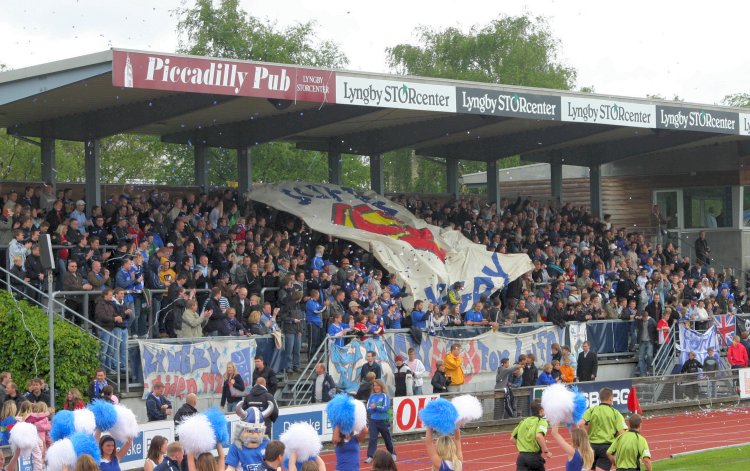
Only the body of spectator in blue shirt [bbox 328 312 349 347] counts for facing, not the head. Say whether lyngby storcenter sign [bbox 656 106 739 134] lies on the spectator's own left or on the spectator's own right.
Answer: on the spectator's own left

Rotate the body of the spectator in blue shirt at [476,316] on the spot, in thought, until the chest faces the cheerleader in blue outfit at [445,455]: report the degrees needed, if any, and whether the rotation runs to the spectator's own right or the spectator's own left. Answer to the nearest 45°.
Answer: approximately 45° to the spectator's own right

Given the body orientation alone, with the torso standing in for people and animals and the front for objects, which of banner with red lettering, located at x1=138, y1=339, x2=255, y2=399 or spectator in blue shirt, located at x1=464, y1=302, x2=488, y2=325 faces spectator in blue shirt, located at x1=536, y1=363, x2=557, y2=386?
spectator in blue shirt, located at x1=464, y1=302, x2=488, y2=325

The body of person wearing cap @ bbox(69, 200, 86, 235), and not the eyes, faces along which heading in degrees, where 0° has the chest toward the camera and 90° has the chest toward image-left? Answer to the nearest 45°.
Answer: approximately 315°

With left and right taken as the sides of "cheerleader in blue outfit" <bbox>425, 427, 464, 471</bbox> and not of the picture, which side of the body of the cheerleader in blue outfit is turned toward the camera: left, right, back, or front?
back

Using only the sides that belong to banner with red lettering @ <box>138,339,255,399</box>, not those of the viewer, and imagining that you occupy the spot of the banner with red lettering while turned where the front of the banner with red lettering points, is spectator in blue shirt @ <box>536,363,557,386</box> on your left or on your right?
on your left
